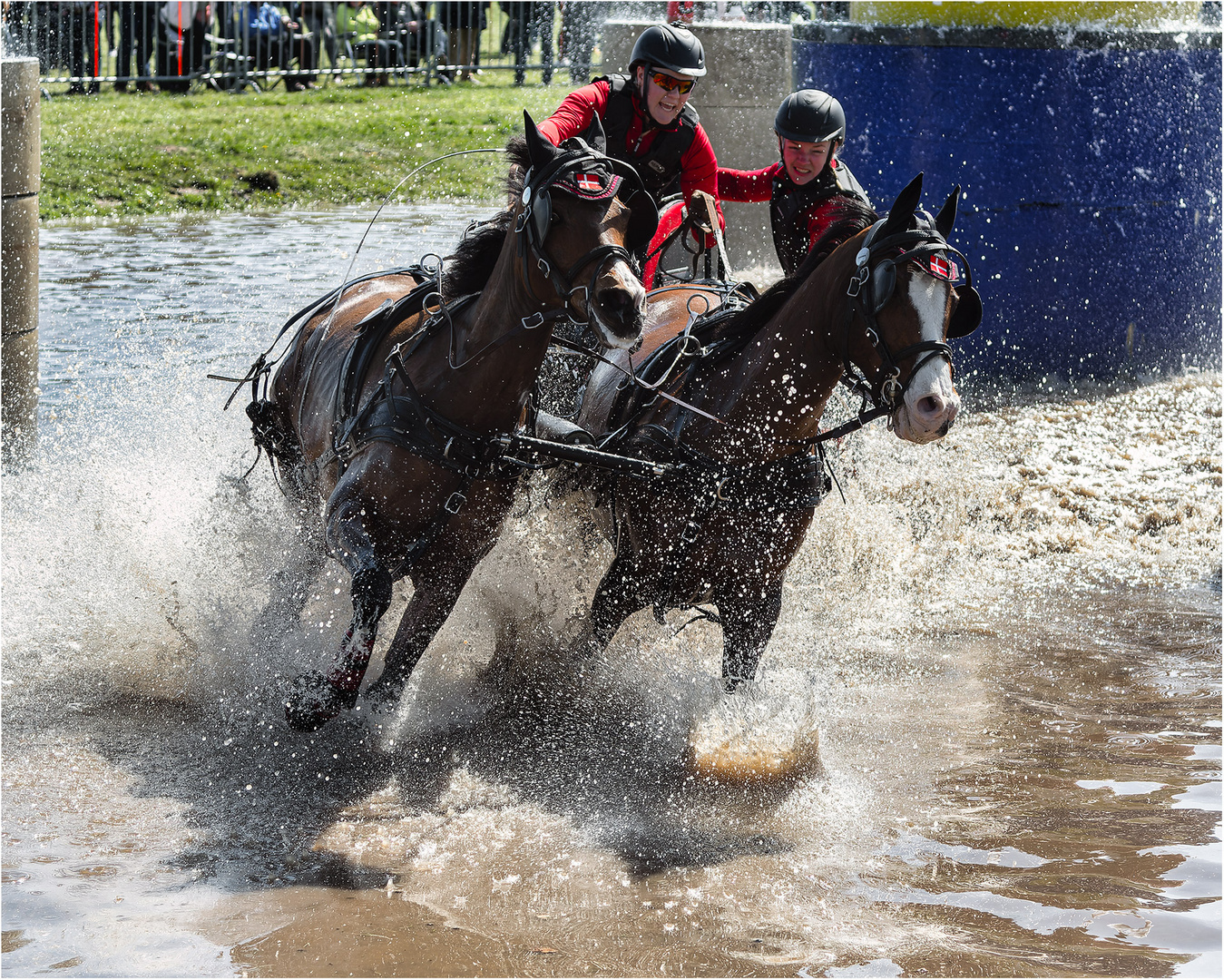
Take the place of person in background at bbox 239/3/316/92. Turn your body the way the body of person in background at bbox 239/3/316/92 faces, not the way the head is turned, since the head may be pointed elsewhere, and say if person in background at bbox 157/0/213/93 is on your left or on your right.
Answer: on your right

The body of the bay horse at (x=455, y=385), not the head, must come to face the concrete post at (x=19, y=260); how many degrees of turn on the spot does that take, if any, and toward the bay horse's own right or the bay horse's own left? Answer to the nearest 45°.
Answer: approximately 180°

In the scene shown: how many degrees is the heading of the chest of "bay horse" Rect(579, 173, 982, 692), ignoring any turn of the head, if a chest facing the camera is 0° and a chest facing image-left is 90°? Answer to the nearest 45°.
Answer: approximately 315°

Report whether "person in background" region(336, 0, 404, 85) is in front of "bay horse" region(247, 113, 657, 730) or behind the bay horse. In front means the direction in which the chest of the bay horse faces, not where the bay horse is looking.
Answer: behind

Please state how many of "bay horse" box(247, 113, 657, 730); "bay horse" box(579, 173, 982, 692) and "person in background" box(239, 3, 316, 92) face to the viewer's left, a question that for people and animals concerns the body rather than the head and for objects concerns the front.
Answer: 0

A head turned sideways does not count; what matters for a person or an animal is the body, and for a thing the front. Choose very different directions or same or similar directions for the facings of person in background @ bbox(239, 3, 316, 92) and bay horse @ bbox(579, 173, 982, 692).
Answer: same or similar directions

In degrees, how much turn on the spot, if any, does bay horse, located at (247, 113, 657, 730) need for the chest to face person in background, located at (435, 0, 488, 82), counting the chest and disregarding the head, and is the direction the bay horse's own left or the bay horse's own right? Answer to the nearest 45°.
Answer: approximately 135° to the bay horse's own left

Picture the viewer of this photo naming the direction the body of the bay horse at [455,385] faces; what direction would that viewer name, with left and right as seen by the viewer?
facing the viewer and to the right of the viewer

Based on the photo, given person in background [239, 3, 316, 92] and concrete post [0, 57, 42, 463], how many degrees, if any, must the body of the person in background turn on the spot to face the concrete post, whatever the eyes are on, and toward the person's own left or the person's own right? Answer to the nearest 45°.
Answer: approximately 45° to the person's own right

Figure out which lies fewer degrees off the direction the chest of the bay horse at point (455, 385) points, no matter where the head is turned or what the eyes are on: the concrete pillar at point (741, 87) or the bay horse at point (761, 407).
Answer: the bay horse
